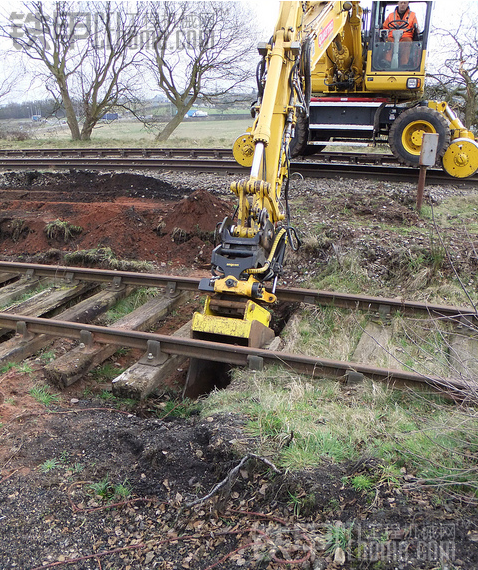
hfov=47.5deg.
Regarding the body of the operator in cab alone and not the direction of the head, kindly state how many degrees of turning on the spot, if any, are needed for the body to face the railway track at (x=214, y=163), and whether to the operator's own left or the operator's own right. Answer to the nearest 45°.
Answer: approximately 90° to the operator's own right

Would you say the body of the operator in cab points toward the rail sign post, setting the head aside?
yes

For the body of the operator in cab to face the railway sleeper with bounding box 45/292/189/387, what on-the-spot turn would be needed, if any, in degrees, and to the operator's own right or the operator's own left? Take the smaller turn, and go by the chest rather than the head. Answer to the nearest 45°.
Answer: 0° — they already face it

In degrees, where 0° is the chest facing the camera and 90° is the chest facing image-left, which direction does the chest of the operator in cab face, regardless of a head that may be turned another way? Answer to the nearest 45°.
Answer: approximately 0°
